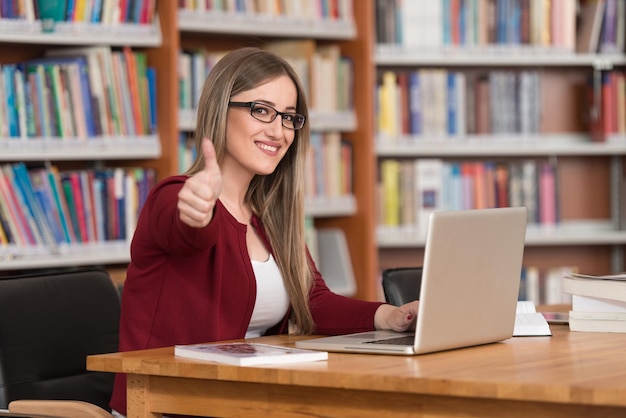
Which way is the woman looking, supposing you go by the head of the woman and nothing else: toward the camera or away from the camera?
toward the camera

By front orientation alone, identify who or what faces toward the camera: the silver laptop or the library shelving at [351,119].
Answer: the library shelving

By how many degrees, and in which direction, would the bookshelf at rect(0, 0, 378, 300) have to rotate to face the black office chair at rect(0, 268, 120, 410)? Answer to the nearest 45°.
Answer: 0° — it already faces it

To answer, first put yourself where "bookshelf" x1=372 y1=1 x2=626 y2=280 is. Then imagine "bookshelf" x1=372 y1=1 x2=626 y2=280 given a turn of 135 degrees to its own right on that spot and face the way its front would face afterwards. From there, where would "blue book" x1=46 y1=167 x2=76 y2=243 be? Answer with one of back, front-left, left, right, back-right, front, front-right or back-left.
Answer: left

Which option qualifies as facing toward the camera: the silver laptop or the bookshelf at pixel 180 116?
the bookshelf

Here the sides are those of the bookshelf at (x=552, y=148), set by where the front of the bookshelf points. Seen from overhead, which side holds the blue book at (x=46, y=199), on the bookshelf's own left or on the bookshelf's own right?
on the bookshelf's own right

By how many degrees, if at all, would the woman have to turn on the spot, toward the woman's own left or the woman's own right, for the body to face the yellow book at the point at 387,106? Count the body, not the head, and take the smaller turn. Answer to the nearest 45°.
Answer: approximately 135° to the woman's own left

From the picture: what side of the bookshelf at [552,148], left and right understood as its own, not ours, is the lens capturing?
front

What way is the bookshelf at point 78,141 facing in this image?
toward the camera

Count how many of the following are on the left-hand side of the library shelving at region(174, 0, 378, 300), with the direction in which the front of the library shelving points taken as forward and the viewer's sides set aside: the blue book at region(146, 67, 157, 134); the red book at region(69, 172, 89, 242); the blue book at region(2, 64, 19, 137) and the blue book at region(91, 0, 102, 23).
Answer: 0

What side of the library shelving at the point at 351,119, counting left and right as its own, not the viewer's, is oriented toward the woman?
front

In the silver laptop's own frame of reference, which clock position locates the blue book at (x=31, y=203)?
The blue book is roughly at 12 o'clock from the silver laptop.

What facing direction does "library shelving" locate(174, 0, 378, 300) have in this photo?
toward the camera

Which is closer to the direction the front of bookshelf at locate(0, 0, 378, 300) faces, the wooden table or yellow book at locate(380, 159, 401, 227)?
the wooden table

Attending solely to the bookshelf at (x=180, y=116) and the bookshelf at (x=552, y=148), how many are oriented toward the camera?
2

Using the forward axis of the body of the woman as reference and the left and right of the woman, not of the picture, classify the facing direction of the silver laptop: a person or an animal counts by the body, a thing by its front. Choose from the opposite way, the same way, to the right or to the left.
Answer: the opposite way

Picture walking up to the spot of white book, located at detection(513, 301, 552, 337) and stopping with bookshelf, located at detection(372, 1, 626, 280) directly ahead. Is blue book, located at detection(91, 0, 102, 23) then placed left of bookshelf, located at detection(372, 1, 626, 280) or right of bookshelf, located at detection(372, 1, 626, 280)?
left

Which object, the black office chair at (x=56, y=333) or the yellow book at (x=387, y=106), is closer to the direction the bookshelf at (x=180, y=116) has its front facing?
the black office chair

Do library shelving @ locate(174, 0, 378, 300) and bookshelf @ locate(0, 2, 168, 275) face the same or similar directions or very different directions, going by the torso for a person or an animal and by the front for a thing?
same or similar directions

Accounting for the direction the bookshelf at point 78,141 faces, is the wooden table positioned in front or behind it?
in front

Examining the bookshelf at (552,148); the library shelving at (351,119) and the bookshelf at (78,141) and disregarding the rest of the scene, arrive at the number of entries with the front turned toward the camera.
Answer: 3

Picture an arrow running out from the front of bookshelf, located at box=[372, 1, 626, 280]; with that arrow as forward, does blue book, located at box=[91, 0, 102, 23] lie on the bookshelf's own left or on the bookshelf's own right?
on the bookshelf's own right
